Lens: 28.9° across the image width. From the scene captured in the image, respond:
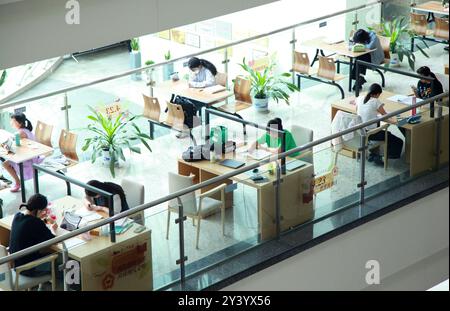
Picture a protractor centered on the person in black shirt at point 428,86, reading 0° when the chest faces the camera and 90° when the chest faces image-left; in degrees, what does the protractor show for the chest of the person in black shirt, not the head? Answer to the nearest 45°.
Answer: approximately 45°

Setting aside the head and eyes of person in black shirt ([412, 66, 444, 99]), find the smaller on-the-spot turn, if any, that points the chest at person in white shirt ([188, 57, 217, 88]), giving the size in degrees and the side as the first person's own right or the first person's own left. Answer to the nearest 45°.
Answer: approximately 45° to the first person's own right

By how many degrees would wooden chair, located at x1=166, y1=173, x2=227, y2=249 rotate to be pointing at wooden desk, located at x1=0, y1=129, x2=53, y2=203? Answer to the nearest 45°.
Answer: approximately 90° to its left

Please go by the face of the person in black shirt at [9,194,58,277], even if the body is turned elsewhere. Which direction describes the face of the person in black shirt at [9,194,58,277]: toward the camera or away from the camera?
away from the camera

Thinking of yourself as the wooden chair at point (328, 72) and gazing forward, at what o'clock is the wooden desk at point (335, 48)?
The wooden desk is roughly at 11 o'clock from the wooden chair.

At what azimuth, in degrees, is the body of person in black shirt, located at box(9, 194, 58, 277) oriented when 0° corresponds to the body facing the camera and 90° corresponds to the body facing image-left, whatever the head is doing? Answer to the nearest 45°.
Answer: approximately 225°

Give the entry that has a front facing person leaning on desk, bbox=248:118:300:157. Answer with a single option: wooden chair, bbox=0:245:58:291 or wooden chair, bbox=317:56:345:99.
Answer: wooden chair, bbox=0:245:58:291

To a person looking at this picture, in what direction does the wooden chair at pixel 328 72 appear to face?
facing away from the viewer and to the right of the viewer

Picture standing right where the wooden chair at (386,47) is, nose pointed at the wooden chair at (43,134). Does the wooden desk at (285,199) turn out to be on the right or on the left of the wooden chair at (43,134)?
left
